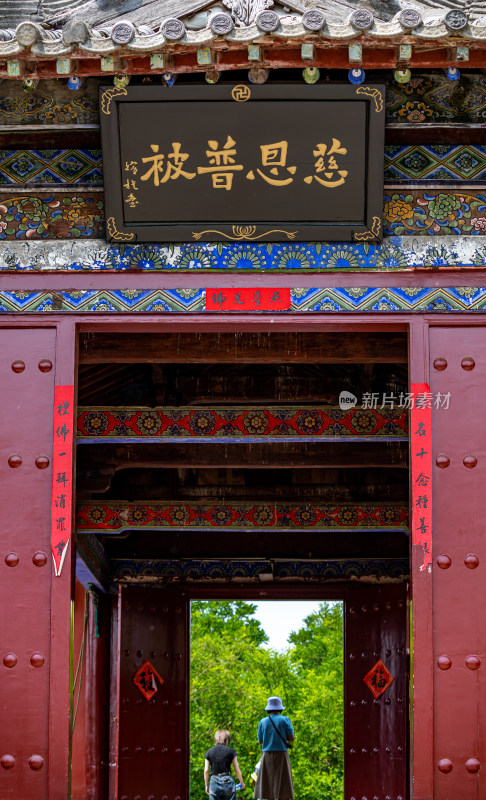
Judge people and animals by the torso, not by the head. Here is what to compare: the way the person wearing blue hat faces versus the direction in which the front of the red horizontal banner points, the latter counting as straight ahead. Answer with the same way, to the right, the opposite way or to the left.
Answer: the opposite way

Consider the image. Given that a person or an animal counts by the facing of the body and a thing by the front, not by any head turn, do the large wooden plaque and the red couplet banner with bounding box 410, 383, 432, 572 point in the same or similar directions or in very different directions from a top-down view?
same or similar directions

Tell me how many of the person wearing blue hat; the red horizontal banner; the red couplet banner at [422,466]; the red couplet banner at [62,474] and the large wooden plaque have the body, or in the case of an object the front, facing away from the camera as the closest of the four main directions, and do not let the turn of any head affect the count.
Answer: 1

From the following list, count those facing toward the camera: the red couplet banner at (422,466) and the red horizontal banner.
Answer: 2

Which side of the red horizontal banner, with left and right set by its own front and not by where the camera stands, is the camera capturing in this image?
front

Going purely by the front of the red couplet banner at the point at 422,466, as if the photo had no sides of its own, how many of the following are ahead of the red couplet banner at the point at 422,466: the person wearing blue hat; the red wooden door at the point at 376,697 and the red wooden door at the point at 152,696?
0

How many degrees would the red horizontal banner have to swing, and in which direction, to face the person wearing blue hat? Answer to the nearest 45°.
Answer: approximately 180°

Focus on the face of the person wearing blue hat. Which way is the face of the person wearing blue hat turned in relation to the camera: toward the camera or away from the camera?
away from the camera

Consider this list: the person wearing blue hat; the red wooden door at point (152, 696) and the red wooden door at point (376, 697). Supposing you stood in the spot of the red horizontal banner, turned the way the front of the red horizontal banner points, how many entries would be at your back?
3

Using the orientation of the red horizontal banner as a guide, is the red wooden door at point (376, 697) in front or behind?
behind

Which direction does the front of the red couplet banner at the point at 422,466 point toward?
toward the camera

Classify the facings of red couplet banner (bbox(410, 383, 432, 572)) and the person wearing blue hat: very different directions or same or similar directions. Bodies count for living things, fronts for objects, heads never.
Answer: very different directions

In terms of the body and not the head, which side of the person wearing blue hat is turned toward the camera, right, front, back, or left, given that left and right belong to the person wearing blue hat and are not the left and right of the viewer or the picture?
back

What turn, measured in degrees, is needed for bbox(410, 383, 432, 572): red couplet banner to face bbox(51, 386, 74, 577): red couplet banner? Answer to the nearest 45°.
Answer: approximately 90° to its right

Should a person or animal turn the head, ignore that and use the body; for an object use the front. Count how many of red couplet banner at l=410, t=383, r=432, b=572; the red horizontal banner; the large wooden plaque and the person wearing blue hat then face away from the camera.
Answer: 1
